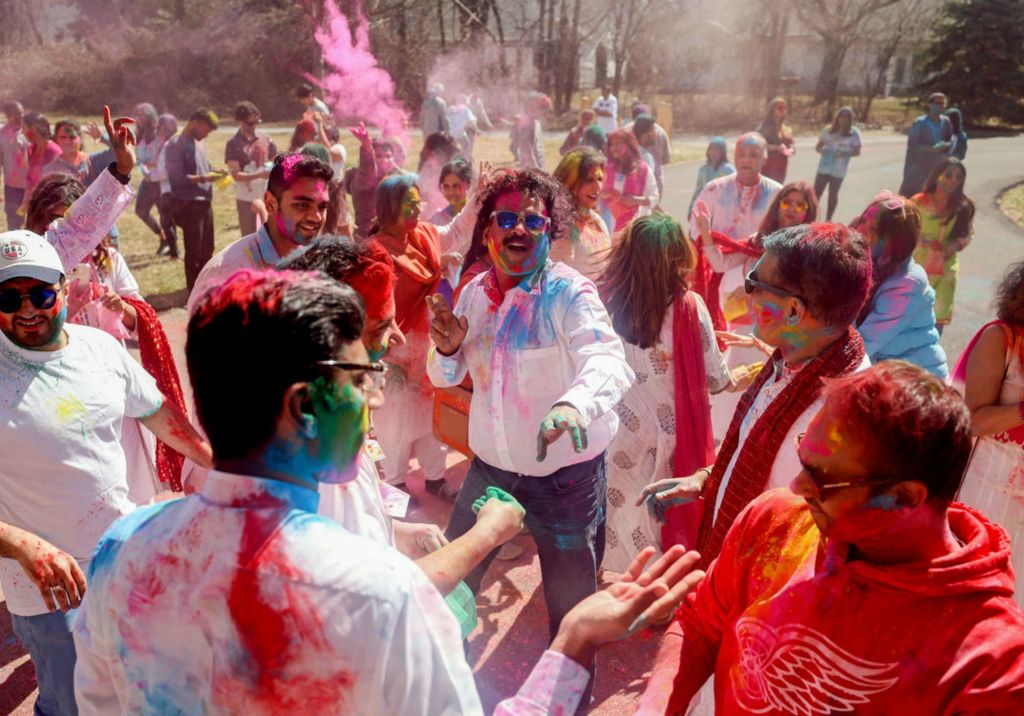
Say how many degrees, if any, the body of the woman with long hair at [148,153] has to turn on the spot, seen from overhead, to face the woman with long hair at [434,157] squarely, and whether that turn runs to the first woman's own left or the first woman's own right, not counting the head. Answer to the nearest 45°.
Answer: approximately 135° to the first woman's own left

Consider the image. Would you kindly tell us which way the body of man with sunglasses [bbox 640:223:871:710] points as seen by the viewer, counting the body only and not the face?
to the viewer's left

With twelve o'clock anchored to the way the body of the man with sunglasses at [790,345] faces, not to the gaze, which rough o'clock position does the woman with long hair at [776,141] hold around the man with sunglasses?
The woman with long hair is roughly at 3 o'clock from the man with sunglasses.

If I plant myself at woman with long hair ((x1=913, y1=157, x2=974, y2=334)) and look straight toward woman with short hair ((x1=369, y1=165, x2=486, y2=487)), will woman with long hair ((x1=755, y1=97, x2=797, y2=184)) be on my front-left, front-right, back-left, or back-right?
back-right

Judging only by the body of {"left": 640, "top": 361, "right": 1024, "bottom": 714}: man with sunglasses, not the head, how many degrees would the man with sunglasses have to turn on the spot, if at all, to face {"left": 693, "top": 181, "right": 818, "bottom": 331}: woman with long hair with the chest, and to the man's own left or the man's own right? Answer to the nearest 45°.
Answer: approximately 135° to the man's own right

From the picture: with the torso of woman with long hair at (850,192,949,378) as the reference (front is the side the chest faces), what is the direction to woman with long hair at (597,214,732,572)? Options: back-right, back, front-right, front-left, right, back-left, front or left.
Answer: front-left

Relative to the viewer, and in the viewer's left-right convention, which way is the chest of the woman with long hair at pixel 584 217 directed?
facing the viewer and to the right of the viewer

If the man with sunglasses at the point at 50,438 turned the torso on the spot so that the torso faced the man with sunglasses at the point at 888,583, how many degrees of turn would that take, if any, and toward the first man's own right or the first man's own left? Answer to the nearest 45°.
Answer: approximately 45° to the first man's own left

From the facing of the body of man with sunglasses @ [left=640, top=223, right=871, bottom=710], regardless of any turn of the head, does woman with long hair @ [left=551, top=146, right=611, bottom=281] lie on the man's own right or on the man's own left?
on the man's own right

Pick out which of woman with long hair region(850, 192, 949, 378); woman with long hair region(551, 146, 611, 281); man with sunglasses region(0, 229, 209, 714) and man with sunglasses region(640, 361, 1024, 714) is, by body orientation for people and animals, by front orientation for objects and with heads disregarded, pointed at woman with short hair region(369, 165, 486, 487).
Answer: woman with long hair region(850, 192, 949, 378)

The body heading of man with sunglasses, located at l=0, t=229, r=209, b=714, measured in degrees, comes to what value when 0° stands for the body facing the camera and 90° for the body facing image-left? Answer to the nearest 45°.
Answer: approximately 0°

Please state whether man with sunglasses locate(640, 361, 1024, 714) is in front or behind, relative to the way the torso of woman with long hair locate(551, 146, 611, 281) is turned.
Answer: in front

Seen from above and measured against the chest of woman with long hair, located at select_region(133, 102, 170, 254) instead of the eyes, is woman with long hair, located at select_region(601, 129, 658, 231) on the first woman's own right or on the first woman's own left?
on the first woman's own left
